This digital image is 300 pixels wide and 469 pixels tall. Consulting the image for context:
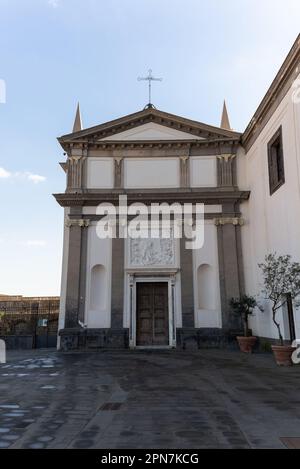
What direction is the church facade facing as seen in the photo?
toward the camera

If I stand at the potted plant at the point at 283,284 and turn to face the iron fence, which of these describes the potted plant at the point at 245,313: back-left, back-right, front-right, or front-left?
front-right

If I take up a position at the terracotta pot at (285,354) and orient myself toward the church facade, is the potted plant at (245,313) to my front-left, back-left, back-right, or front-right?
front-right

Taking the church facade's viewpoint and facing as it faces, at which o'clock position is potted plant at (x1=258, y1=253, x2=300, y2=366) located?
The potted plant is roughly at 11 o'clock from the church facade.

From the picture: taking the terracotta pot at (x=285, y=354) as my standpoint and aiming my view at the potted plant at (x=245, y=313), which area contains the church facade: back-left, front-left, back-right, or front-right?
front-left

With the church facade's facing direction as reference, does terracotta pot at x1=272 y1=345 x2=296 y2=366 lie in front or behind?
in front

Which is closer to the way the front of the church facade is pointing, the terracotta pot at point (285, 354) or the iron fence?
the terracotta pot

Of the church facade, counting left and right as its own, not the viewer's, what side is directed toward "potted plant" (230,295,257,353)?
left

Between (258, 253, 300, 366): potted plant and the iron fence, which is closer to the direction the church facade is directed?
the potted plant
